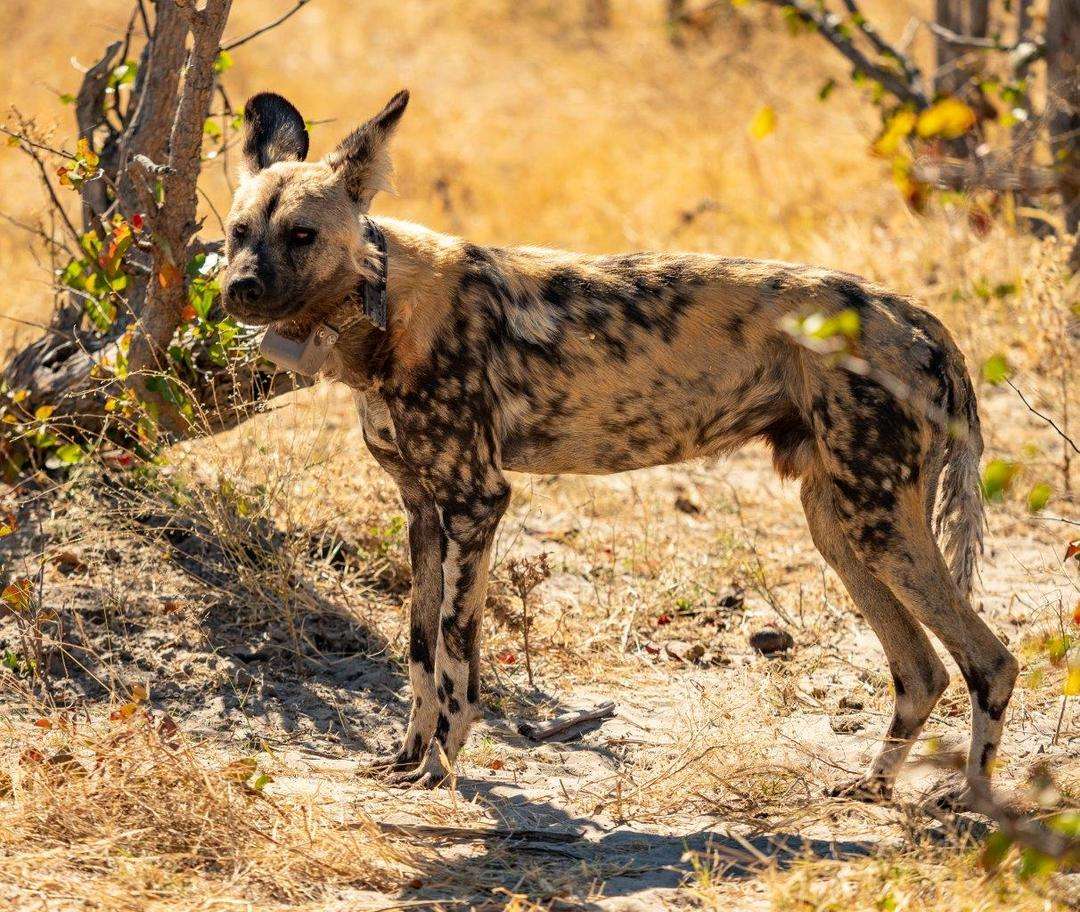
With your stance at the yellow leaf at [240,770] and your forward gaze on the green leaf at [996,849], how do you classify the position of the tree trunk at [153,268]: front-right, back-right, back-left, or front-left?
back-left

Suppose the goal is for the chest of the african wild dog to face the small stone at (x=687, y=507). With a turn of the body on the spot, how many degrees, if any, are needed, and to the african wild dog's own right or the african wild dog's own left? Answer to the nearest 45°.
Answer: approximately 90° to the african wild dog's own right

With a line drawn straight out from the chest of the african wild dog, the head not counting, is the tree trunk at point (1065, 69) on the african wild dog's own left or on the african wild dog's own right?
on the african wild dog's own right

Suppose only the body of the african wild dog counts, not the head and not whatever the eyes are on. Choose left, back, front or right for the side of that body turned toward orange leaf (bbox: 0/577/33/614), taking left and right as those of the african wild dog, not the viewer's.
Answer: front

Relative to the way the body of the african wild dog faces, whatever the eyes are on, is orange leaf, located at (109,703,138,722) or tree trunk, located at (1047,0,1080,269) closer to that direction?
the orange leaf

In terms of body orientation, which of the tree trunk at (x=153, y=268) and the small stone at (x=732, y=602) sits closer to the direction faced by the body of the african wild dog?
the tree trunk

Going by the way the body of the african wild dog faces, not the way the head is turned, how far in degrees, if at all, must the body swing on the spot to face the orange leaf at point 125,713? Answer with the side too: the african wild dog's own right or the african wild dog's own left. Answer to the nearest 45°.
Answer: approximately 45° to the african wild dog's own left

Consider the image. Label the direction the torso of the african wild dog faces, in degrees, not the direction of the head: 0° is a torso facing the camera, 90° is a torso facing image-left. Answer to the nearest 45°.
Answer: approximately 90°
